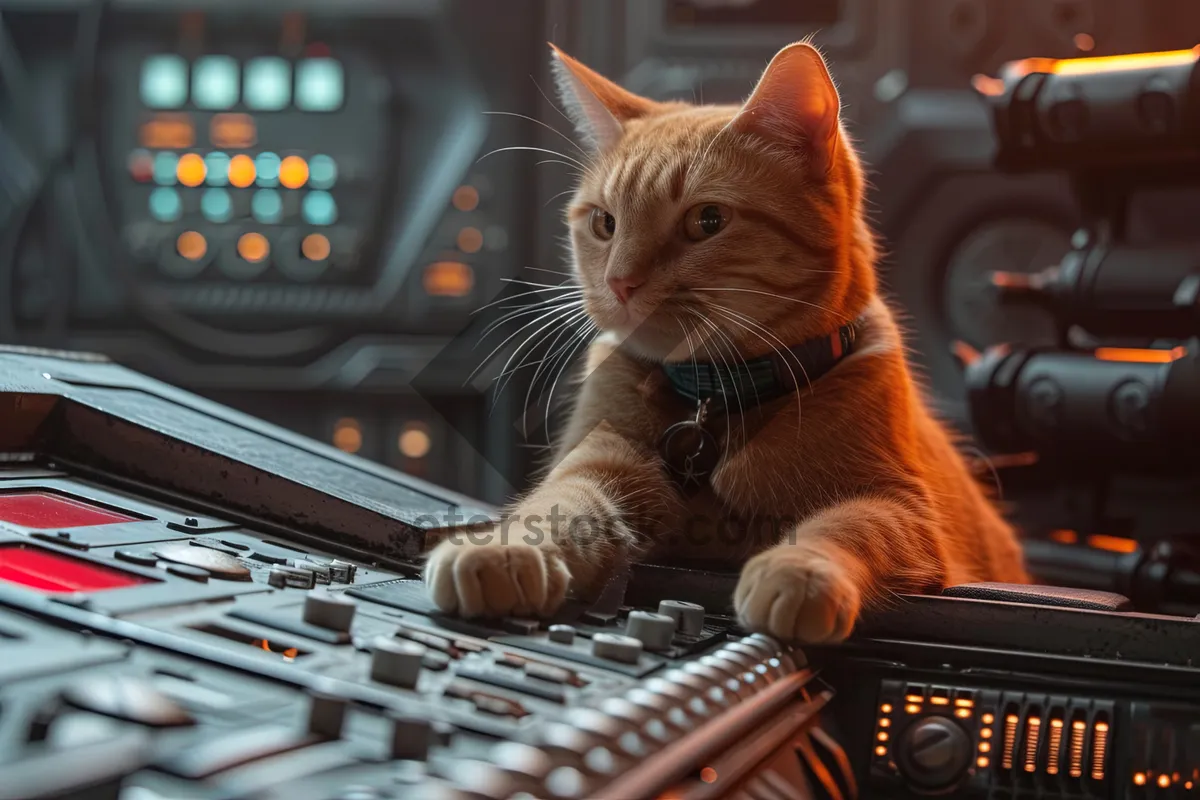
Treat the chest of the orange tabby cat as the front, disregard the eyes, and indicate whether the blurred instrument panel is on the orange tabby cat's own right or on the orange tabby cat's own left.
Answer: on the orange tabby cat's own right

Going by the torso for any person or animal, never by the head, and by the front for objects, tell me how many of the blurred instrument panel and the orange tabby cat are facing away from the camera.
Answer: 0

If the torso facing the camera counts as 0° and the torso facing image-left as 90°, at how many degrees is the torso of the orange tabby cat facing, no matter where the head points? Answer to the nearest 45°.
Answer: approximately 45°

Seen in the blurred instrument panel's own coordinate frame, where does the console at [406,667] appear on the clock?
The console is roughly at 12 o'clock from the blurred instrument panel.

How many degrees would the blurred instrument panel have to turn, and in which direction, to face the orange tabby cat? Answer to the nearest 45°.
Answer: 0° — it already faces it

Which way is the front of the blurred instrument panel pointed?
toward the camera

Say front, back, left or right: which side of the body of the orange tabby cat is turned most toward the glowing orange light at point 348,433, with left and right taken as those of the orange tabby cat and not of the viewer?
right
